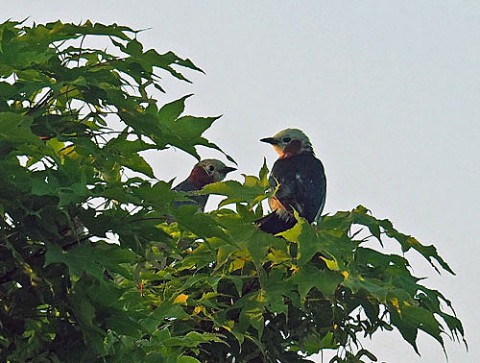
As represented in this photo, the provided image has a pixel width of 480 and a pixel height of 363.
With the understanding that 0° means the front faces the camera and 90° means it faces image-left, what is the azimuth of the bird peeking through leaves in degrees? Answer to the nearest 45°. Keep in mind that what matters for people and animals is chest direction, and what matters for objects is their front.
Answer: approximately 270°

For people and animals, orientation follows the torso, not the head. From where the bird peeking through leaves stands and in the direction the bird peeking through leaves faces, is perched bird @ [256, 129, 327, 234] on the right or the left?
on its right
